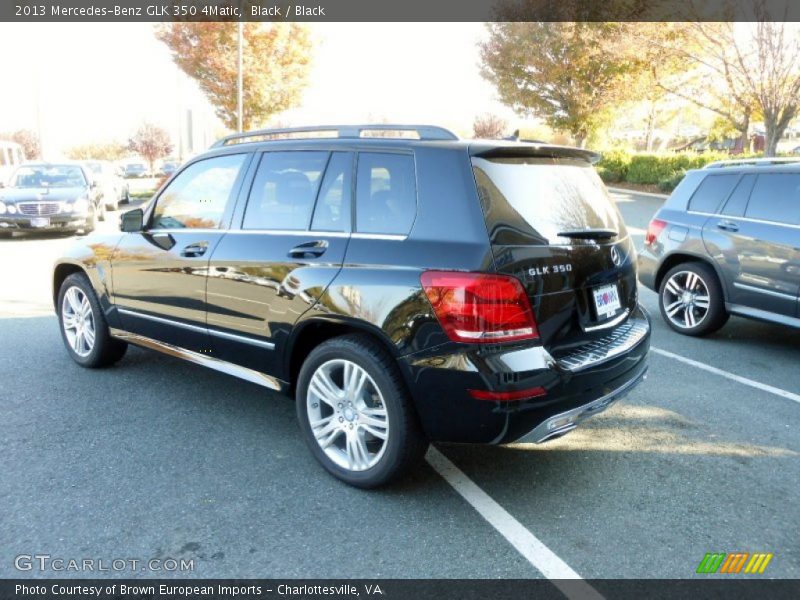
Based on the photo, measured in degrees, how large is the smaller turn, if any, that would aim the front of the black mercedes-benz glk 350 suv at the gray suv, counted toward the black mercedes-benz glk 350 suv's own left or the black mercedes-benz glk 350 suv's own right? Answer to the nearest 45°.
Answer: approximately 90° to the black mercedes-benz glk 350 suv's own right

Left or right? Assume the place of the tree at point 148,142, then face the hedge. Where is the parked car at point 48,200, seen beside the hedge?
right

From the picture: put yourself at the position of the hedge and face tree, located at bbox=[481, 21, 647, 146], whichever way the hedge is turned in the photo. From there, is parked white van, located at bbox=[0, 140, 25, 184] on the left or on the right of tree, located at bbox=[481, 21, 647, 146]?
left

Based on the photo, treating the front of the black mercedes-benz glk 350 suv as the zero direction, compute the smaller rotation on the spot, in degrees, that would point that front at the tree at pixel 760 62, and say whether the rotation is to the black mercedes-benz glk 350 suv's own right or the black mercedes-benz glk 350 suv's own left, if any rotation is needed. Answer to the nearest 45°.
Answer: approximately 90° to the black mercedes-benz glk 350 suv's own right

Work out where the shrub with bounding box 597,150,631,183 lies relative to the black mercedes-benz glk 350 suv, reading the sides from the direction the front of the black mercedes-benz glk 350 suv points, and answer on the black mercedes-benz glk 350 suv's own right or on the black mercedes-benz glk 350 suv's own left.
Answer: on the black mercedes-benz glk 350 suv's own right

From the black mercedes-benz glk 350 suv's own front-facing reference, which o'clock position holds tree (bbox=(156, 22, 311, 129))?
The tree is roughly at 1 o'clock from the black mercedes-benz glk 350 suv.

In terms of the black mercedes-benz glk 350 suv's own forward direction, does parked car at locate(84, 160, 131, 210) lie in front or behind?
in front

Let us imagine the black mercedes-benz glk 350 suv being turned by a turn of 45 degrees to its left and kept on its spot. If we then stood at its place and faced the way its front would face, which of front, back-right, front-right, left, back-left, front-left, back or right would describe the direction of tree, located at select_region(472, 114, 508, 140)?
right

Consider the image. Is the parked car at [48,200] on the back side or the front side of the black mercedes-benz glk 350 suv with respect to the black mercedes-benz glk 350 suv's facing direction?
on the front side

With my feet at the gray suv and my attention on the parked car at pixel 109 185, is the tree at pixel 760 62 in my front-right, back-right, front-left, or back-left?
front-right

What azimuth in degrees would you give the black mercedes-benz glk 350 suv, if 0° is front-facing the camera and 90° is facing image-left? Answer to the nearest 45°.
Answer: approximately 135°

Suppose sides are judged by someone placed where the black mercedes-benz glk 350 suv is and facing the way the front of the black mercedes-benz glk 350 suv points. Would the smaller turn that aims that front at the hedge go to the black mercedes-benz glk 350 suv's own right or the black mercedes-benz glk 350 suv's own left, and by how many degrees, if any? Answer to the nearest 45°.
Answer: approximately 90° to the black mercedes-benz glk 350 suv's own right
